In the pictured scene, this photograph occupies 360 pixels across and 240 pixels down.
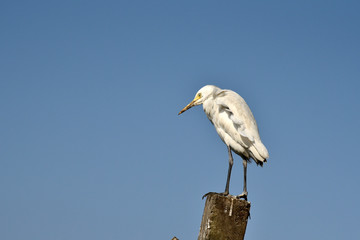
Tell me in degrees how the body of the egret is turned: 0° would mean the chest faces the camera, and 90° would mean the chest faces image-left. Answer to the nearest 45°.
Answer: approximately 90°
